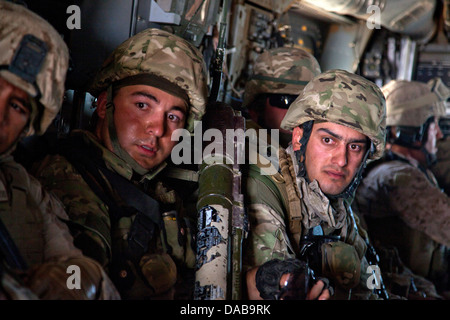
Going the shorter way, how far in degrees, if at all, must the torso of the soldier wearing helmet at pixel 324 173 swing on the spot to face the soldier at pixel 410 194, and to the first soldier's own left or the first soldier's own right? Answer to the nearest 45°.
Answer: approximately 135° to the first soldier's own left

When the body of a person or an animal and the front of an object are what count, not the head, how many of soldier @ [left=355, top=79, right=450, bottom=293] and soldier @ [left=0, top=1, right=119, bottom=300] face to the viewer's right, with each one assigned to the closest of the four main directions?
1

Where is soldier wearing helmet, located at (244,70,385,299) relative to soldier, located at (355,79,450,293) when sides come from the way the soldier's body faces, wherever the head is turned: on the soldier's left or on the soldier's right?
on the soldier's right

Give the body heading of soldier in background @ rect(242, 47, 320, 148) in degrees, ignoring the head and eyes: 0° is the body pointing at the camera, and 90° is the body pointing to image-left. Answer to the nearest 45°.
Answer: approximately 315°

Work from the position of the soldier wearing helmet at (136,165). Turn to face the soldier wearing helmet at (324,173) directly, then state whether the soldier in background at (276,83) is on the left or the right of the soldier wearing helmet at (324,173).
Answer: left
